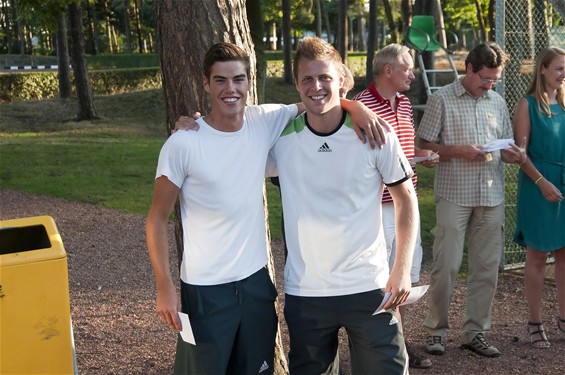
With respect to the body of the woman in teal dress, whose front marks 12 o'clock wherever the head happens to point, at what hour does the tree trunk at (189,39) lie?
The tree trunk is roughly at 3 o'clock from the woman in teal dress.

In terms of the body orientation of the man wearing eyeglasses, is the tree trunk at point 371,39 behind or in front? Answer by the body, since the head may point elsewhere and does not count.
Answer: behind

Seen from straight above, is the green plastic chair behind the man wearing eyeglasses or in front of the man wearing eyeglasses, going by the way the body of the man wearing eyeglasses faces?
behind

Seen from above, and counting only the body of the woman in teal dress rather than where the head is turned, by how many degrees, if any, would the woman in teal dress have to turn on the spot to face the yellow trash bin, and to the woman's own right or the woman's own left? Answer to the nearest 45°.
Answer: approximately 90° to the woman's own right

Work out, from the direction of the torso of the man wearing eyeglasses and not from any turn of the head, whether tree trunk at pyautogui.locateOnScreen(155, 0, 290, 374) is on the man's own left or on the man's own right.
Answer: on the man's own right

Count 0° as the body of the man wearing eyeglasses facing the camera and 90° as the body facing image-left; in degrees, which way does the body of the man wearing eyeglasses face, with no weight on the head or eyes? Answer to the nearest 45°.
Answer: approximately 315°

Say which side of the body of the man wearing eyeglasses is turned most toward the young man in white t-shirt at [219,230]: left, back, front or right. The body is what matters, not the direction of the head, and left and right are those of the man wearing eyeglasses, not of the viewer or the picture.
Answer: right

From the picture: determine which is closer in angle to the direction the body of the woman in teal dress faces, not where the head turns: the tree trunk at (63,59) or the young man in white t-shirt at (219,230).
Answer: the young man in white t-shirt

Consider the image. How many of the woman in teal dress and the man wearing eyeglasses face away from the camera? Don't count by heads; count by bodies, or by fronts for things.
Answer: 0
